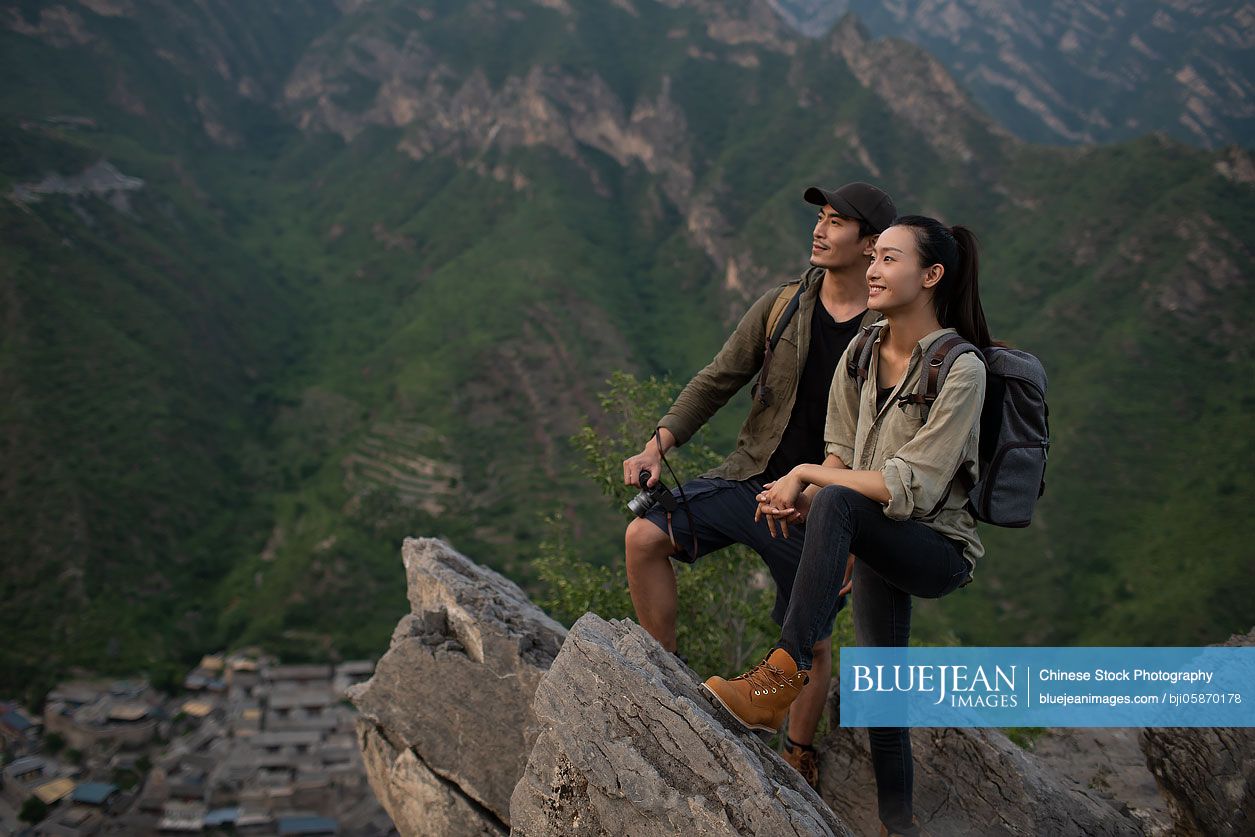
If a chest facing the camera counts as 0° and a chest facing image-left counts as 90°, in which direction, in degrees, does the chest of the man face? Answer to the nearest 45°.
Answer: approximately 45°

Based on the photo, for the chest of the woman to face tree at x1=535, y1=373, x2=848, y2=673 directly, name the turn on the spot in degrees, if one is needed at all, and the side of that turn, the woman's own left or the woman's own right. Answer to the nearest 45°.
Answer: approximately 90° to the woman's own right

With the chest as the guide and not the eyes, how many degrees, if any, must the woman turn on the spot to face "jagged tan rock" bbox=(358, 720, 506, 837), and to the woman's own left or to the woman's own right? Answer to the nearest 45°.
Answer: approximately 45° to the woman's own right

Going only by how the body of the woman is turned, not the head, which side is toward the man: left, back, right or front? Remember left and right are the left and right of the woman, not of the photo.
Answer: right

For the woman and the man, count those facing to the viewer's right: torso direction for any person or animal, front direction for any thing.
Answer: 0

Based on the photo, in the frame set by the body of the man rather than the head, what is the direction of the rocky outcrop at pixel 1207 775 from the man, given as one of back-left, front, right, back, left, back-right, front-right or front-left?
back-left

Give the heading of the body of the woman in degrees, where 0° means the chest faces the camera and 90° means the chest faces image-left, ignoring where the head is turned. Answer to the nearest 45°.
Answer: approximately 45°

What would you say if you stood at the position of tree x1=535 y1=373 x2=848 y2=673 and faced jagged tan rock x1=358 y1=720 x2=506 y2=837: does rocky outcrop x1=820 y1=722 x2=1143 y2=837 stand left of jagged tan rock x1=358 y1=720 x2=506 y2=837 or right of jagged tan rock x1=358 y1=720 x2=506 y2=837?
left
